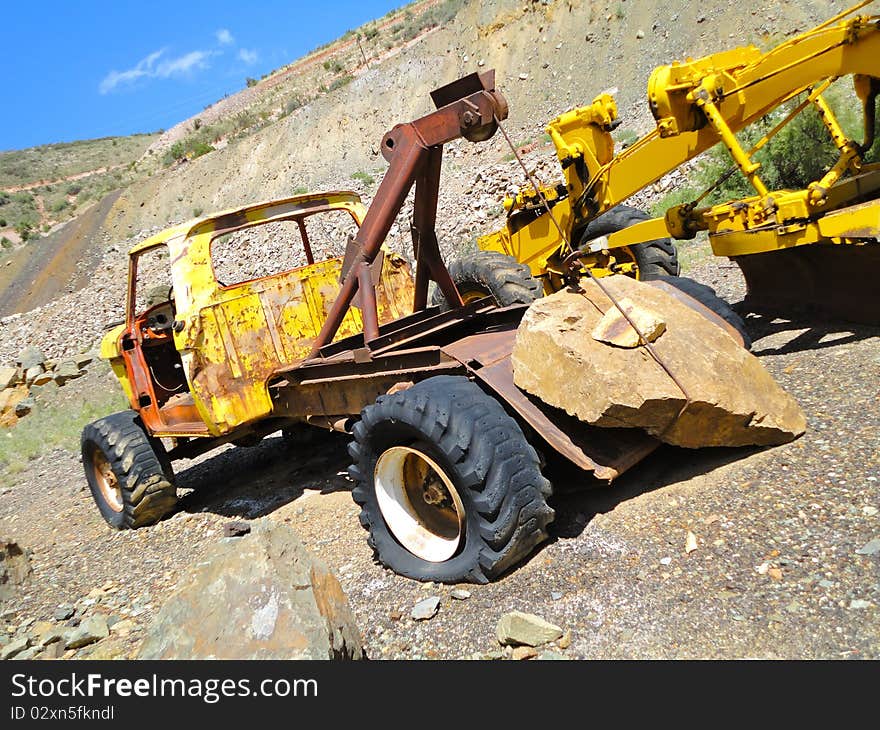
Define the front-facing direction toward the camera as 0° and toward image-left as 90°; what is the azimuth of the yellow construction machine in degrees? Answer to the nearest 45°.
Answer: approximately 135°

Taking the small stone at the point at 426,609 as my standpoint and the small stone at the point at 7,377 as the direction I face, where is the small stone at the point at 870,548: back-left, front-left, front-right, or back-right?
back-right

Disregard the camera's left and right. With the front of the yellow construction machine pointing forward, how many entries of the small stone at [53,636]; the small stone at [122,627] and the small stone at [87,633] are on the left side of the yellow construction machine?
3

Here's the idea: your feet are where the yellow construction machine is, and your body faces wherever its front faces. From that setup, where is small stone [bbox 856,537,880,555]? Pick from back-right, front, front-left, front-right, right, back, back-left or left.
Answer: back-left

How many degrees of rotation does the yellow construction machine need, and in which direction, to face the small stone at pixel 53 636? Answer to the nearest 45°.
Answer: approximately 90° to its left

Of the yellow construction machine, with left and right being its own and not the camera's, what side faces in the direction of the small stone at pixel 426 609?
left

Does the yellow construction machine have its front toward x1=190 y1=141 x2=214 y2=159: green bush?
yes

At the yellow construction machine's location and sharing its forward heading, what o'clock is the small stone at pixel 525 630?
The small stone is roughly at 8 o'clock from the yellow construction machine.
